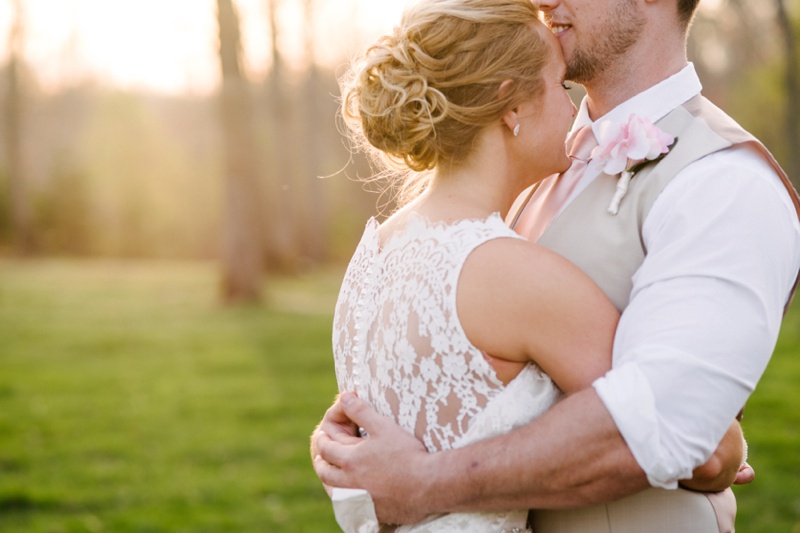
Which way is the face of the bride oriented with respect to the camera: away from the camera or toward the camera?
away from the camera

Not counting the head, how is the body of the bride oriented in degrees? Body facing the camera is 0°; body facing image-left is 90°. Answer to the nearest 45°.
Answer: approximately 225°

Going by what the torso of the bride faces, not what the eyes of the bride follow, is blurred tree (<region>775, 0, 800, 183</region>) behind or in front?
in front

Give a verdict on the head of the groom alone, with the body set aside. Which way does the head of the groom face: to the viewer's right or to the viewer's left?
to the viewer's left
